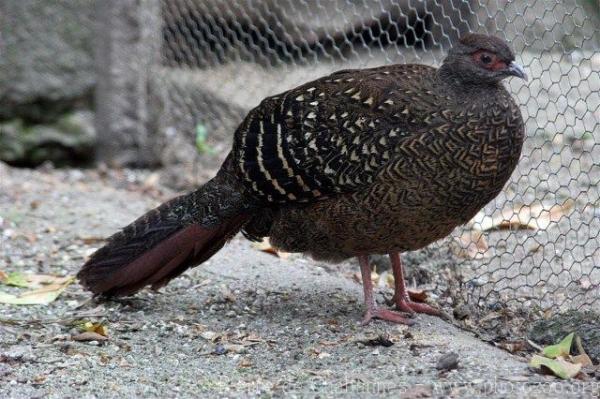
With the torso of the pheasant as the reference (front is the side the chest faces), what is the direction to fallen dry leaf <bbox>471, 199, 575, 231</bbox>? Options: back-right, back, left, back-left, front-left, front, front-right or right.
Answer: front-left

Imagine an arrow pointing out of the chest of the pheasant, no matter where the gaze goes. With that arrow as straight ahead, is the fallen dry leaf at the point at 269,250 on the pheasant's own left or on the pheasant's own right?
on the pheasant's own left

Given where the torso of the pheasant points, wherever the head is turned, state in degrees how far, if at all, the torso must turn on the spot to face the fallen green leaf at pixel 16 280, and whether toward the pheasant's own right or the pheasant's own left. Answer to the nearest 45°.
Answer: approximately 135° to the pheasant's own left

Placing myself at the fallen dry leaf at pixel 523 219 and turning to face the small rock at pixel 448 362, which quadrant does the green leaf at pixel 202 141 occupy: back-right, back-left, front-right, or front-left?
back-right

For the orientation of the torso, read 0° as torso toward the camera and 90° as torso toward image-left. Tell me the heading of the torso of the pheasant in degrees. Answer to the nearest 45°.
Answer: approximately 270°

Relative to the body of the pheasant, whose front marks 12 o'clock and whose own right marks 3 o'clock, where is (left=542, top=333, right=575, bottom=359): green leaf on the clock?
The green leaf is roughly at 1 o'clock from the pheasant.

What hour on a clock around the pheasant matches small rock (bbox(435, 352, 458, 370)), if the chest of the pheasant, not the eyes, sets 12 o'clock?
The small rock is roughly at 2 o'clock from the pheasant.

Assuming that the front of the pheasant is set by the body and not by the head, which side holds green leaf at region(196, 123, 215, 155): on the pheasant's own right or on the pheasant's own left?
on the pheasant's own left
